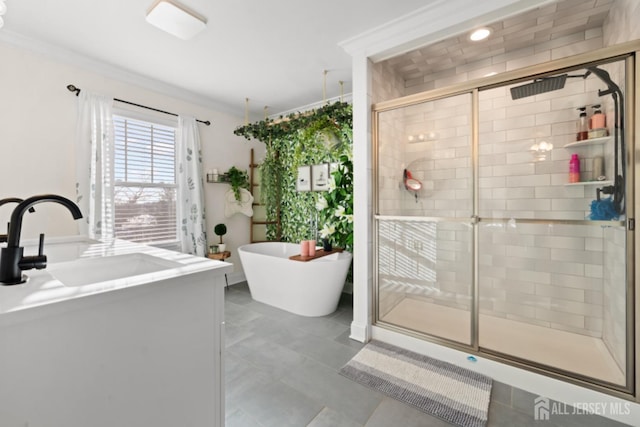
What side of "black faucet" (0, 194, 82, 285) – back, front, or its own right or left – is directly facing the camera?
right

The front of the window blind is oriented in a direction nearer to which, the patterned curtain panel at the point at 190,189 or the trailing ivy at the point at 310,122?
the trailing ivy

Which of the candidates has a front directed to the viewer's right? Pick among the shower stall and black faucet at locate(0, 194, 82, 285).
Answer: the black faucet

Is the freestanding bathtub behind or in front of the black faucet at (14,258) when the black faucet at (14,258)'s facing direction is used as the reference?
in front

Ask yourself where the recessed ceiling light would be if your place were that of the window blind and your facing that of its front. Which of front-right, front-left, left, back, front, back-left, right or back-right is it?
front

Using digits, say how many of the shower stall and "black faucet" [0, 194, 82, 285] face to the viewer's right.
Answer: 1

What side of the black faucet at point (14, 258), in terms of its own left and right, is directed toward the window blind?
left

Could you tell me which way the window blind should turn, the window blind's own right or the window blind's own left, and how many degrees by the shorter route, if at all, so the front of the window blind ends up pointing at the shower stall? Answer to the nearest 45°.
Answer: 0° — it already faces it

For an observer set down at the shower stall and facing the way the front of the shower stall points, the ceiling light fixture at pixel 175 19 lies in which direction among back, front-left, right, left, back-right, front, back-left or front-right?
front

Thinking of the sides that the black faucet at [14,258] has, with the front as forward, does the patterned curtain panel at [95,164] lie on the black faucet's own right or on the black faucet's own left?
on the black faucet's own left

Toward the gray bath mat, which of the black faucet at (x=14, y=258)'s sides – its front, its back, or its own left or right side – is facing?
front

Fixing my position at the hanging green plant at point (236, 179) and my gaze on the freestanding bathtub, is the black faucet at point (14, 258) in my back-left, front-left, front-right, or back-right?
front-right

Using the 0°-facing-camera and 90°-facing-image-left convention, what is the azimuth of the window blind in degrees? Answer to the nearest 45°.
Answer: approximately 315°

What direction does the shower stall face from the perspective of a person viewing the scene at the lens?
facing the viewer and to the left of the viewer
